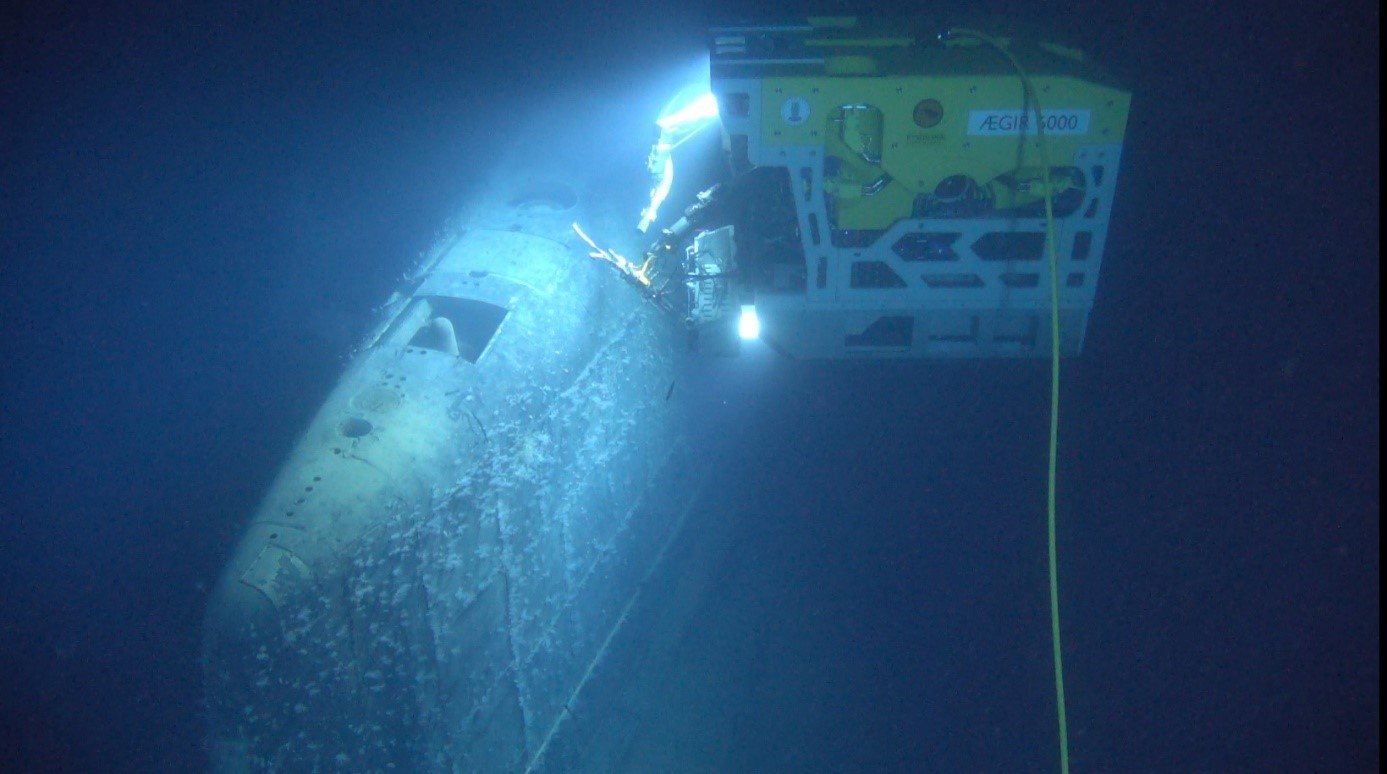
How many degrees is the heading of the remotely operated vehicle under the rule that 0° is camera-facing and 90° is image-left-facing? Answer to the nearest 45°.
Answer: approximately 90°
